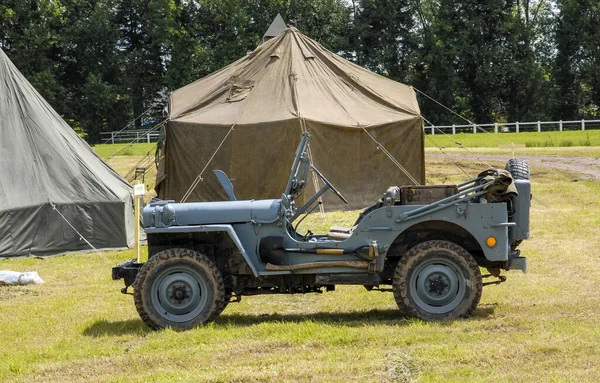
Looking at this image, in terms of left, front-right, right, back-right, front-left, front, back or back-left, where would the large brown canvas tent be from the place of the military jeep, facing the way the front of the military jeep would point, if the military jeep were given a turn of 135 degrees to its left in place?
back-left

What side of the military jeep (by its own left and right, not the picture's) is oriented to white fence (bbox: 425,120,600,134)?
right

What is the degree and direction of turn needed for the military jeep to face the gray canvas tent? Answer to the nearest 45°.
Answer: approximately 45° to its right

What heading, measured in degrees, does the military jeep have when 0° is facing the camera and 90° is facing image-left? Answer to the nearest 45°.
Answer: approximately 90°

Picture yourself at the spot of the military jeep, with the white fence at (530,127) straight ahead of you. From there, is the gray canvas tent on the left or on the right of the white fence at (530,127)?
left

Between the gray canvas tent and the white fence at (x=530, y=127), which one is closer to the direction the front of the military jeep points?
the gray canvas tent
